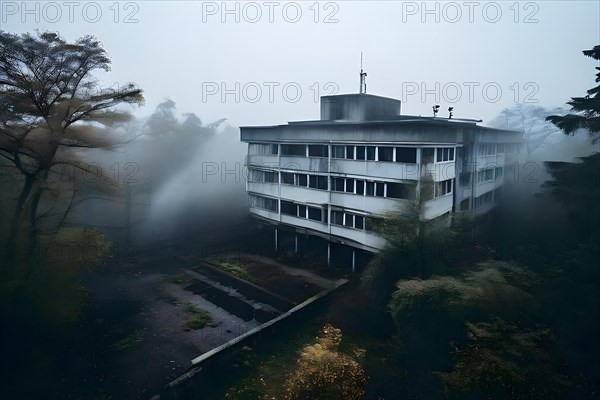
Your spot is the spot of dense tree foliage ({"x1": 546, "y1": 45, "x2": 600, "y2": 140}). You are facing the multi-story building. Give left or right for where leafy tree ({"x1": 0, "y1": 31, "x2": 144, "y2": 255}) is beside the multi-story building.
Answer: left
